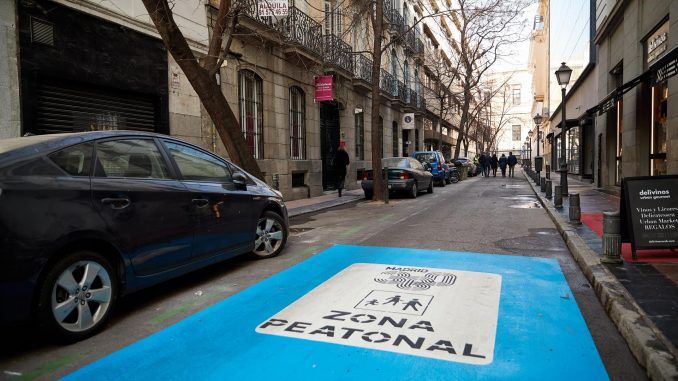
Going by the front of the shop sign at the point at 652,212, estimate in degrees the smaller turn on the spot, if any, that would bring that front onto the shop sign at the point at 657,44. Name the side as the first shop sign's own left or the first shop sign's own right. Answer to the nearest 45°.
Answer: approximately 180°

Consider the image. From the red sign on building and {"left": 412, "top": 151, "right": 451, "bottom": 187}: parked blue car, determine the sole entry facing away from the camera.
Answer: the parked blue car

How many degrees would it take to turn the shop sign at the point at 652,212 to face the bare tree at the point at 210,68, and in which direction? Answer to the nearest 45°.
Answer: approximately 90° to its right

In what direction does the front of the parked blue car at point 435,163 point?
away from the camera
